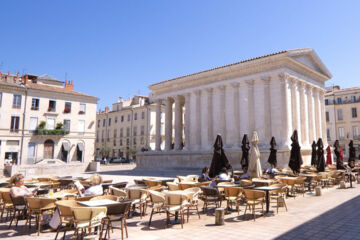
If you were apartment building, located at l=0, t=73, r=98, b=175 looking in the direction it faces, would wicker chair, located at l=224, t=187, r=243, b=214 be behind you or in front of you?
in front

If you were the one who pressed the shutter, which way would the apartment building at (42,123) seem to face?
facing the viewer and to the right of the viewer

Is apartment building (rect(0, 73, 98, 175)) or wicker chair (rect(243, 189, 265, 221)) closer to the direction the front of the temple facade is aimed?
the apartment building

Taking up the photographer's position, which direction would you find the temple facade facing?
facing away from the viewer and to the left of the viewer

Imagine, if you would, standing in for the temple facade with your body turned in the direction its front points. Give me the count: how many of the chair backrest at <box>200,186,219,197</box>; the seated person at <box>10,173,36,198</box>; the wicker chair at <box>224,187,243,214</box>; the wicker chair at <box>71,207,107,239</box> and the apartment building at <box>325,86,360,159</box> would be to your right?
1

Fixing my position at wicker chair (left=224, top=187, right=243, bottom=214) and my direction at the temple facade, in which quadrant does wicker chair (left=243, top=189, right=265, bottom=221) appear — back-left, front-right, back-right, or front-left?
back-right

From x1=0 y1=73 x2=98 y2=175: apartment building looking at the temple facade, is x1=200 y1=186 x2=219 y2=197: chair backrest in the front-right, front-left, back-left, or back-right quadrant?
front-right

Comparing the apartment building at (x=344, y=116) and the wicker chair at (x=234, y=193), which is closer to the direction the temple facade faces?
the apartment building

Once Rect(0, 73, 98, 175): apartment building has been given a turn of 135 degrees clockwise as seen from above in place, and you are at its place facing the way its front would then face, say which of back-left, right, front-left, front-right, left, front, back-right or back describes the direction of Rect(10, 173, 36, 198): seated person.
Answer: left

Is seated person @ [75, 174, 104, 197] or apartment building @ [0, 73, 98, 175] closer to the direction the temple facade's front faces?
the apartment building

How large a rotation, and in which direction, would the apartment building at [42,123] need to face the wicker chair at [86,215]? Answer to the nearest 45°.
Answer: approximately 45° to its right
